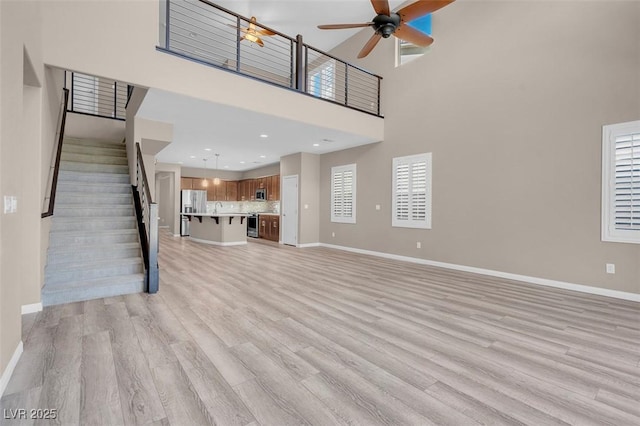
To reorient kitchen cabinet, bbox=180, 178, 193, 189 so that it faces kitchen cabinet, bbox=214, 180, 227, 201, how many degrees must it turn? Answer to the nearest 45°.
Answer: approximately 90° to its left

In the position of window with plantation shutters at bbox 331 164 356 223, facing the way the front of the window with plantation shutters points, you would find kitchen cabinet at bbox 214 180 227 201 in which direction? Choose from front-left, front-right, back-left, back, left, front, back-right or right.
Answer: right

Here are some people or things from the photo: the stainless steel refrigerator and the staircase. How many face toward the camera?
2

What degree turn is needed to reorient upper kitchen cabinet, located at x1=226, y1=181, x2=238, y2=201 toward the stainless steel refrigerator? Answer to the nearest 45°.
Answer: approximately 45° to its right

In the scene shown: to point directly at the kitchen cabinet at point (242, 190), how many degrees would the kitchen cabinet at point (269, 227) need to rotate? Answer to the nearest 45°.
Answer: approximately 90° to its right

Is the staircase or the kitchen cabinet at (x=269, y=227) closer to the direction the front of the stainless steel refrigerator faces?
the staircase

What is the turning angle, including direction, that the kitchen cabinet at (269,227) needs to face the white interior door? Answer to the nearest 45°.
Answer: approximately 90° to its left

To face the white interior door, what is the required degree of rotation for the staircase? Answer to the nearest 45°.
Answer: approximately 135° to its left
